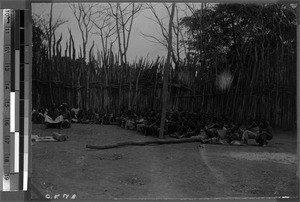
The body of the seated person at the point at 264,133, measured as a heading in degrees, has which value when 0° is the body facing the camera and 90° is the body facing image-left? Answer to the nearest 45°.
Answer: approximately 45°
